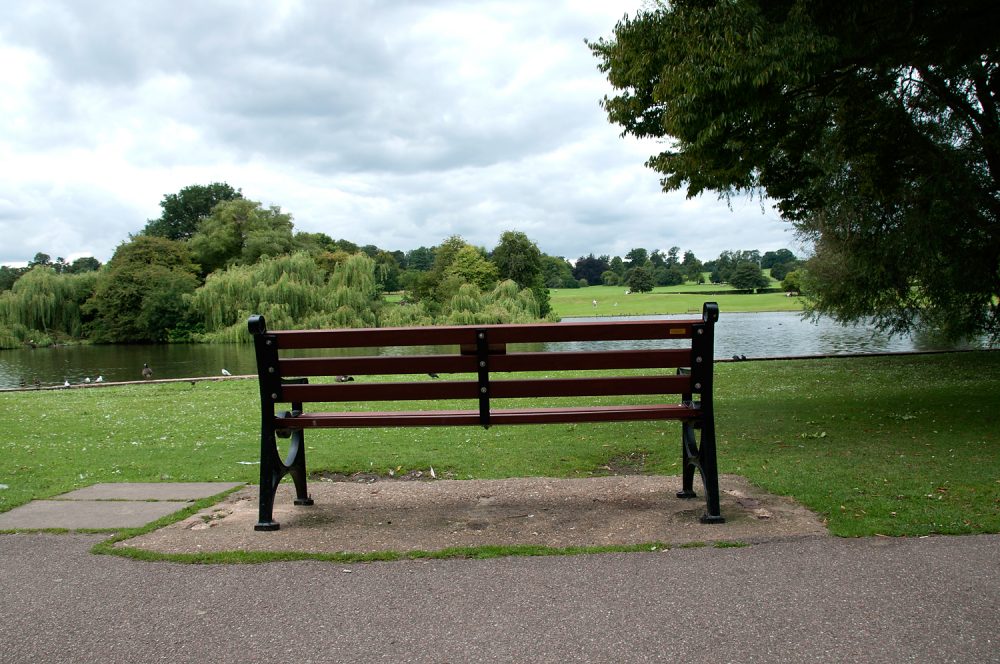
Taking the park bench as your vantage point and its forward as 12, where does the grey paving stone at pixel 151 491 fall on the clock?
The grey paving stone is roughly at 10 o'clock from the park bench.

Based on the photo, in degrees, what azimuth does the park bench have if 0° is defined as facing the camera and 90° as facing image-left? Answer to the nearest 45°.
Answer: approximately 180°

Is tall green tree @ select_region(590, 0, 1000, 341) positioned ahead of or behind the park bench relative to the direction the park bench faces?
ahead

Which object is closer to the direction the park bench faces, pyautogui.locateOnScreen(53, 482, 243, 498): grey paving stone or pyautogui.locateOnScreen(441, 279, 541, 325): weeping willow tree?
the weeping willow tree

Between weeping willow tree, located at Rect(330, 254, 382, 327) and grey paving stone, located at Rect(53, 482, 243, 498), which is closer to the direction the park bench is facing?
the weeping willow tree

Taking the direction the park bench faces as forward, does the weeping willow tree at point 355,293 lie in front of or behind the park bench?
in front

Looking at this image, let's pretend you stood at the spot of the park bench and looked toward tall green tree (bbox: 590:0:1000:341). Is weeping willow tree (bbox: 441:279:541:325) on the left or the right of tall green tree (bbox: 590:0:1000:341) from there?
left

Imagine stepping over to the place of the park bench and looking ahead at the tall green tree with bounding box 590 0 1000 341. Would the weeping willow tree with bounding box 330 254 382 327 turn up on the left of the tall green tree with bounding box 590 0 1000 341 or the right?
left

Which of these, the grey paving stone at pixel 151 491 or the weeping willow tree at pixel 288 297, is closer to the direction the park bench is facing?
the weeping willow tree

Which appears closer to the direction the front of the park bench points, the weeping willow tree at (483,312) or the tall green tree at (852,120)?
the weeping willow tree

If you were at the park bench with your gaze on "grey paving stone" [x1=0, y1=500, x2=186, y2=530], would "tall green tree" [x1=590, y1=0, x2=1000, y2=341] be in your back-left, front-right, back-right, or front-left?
back-right

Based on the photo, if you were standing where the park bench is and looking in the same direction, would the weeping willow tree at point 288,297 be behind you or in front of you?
in front

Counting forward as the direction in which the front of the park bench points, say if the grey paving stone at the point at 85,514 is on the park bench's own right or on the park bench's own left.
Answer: on the park bench's own left
